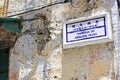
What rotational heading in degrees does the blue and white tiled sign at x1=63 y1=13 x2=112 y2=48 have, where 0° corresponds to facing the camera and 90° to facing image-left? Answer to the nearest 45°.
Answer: approximately 45°
